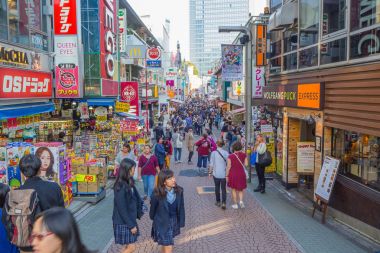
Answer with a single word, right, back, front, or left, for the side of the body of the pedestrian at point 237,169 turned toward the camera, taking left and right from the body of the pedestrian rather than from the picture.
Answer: back

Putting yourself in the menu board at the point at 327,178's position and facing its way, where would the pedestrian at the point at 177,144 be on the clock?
The pedestrian is roughly at 3 o'clock from the menu board.

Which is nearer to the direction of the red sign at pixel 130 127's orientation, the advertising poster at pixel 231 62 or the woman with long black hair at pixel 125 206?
the woman with long black hair

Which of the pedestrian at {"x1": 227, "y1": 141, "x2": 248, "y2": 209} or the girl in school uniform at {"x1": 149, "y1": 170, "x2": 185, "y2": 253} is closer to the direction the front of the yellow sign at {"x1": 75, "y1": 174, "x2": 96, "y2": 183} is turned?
the girl in school uniform

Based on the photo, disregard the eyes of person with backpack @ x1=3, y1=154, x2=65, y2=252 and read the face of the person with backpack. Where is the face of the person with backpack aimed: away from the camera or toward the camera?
away from the camera

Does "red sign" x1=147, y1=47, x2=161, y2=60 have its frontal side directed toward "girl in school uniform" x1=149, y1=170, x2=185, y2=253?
yes
